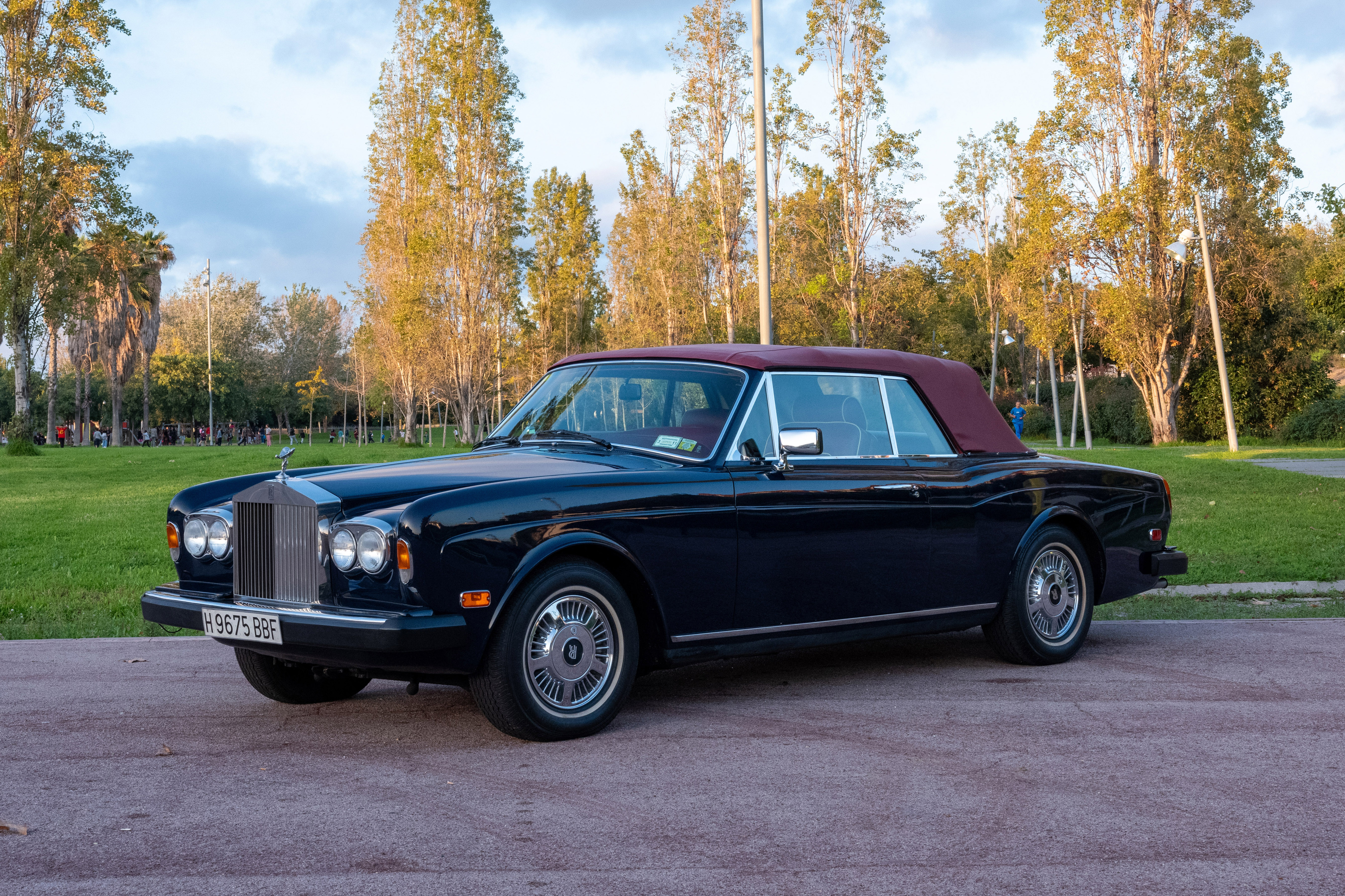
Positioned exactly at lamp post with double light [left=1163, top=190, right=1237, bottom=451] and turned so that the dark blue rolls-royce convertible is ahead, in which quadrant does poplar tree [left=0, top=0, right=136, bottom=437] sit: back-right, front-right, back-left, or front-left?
front-right

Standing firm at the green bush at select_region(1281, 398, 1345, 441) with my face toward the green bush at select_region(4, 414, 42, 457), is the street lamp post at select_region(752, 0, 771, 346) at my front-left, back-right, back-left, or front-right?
front-left

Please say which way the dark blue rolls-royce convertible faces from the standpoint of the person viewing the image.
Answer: facing the viewer and to the left of the viewer

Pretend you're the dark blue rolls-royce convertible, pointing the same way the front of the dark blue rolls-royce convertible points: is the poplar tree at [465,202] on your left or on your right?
on your right

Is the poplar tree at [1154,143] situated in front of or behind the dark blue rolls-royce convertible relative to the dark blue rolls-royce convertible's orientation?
behind

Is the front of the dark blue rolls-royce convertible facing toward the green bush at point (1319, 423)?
no

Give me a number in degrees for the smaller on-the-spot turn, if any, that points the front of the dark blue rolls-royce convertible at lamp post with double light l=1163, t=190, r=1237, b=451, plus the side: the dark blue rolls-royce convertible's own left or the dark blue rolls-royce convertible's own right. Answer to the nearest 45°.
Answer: approximately 180°

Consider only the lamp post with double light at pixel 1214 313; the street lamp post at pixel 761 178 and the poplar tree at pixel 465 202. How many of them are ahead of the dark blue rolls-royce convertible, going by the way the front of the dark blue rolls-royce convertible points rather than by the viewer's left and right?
0

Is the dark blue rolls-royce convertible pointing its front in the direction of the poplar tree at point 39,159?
no

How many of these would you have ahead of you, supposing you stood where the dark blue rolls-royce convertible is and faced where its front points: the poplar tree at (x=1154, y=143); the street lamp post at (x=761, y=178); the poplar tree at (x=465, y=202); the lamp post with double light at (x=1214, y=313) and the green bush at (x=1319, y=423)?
0

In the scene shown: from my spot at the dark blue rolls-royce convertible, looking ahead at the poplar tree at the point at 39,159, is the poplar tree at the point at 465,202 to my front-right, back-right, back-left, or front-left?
front-right

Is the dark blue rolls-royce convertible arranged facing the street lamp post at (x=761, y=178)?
no
